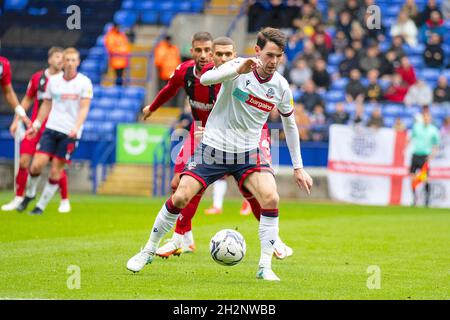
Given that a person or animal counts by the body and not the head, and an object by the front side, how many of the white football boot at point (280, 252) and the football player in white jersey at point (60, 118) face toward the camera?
1

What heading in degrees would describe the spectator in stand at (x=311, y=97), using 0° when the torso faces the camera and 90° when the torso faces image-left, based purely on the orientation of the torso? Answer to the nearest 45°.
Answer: approximately 0°

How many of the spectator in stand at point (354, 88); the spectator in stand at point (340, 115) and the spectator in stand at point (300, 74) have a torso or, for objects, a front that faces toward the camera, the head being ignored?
3

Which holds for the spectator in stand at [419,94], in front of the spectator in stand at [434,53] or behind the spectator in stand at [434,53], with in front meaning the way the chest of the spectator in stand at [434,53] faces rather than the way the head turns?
in front

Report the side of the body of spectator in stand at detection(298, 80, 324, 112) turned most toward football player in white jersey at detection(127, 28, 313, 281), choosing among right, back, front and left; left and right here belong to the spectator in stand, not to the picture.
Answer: front

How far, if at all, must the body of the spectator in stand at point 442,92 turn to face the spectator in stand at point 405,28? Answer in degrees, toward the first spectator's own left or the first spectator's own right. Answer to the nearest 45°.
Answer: approximately 135° to the first spectator's own right

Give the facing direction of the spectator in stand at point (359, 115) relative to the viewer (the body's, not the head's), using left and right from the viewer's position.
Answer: facing the viewer

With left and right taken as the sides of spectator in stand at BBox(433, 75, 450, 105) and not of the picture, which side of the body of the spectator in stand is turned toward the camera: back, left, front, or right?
front

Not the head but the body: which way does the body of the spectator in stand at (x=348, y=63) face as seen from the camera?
toward the camera

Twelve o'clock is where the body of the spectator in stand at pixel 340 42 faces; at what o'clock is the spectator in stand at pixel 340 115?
the spectator in stand at pixel 340 115 is roughly at 12 o'clock from the spectator in stand at pixel 340 42.

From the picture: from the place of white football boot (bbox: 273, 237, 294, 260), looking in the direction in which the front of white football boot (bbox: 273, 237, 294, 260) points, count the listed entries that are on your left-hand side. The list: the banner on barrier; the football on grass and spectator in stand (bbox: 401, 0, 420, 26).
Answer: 2

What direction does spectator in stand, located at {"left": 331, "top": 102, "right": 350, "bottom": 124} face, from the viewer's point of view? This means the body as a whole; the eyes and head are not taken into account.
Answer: toward the camera

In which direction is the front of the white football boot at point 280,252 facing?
to the viewer's right

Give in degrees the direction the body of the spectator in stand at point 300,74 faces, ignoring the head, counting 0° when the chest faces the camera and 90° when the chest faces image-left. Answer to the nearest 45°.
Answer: approximately 0°
